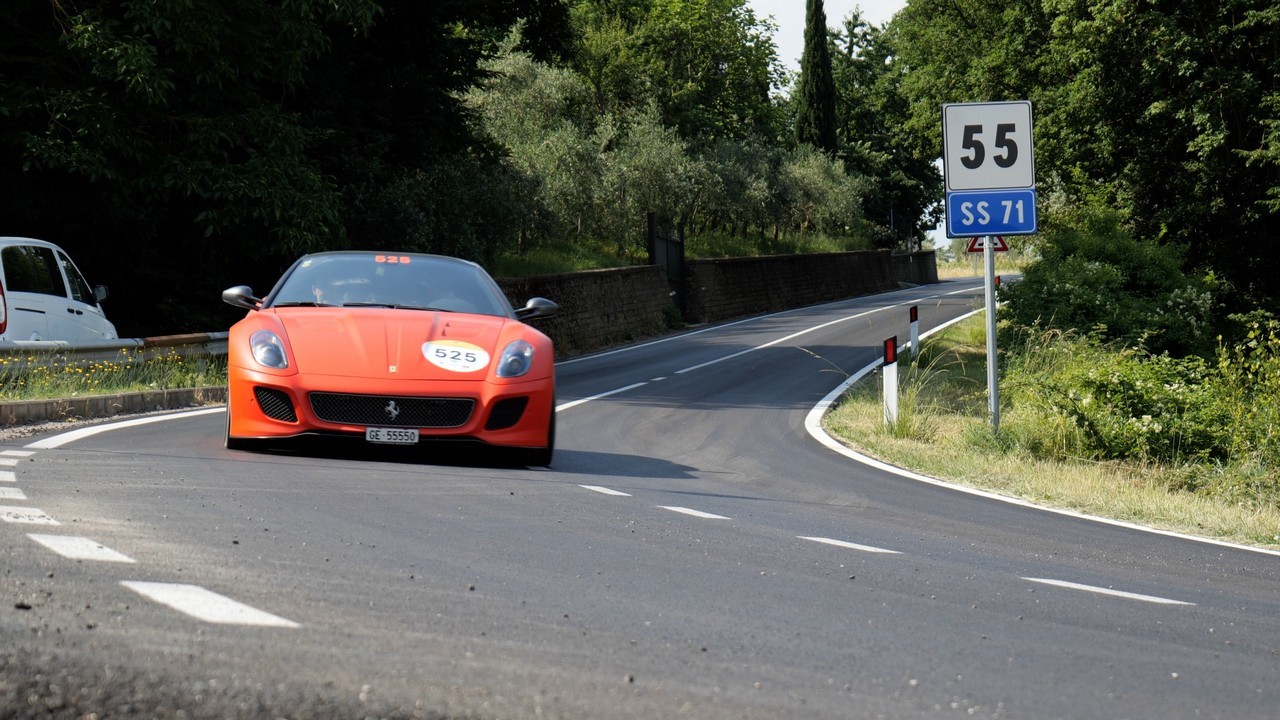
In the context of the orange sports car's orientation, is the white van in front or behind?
behind

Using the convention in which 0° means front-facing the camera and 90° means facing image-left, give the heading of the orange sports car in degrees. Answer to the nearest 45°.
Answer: approximately 0°

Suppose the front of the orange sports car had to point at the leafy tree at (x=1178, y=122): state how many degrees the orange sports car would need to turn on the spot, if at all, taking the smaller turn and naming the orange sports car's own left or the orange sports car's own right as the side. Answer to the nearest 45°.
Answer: approximately 135° to the orange sports car's own left

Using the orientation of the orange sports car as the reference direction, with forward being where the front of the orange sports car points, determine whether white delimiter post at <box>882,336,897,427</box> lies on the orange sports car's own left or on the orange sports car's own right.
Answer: on the orange sports car's own left

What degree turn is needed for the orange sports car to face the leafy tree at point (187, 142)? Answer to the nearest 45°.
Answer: approximately 180°

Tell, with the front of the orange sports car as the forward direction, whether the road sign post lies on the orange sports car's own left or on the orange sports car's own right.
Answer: on the orange sports car's own left

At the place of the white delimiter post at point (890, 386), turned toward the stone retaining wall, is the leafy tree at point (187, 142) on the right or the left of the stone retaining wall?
left

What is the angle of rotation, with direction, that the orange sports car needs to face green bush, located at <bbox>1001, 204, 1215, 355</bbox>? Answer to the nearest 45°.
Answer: approximately 135° to its left
